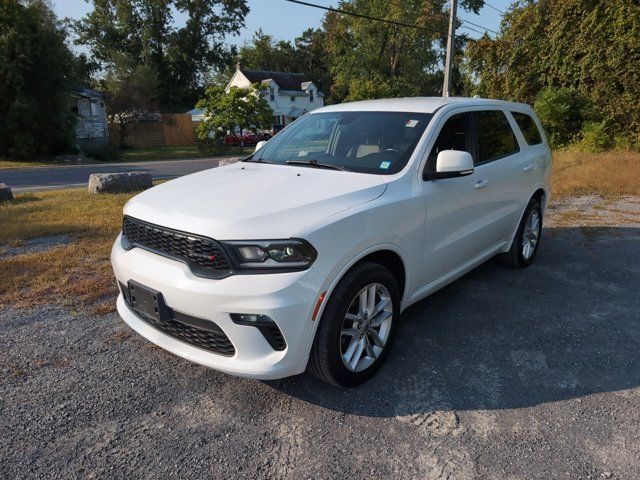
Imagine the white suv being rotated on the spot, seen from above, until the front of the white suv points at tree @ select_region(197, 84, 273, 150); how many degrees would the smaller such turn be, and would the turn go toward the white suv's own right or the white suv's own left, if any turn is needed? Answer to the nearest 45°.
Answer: approximately 135° to the white suv's own right

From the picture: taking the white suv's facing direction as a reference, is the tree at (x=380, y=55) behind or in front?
behind

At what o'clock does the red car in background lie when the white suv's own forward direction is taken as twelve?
The red car in background is roughly at 4 o'clock from the white suv.

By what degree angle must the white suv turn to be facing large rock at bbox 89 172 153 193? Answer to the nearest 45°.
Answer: approximately 90° to its right

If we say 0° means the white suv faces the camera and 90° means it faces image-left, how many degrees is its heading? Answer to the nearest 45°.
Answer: approximately 45°

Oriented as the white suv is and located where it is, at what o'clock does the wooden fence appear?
The wooden fence is roughly at 4 o'clock from the white suv.

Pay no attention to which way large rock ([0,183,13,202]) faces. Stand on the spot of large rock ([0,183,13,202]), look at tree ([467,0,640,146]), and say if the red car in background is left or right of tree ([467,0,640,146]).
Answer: left

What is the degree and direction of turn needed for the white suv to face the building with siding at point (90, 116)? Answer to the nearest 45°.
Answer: approximately 90° to its right

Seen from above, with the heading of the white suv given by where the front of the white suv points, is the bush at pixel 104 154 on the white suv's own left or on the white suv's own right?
on the white suv's own right

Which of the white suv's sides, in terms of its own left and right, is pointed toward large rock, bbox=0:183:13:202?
right

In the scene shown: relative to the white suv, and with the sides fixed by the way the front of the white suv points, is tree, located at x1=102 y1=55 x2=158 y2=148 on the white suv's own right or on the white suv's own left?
on the white suv's own right
